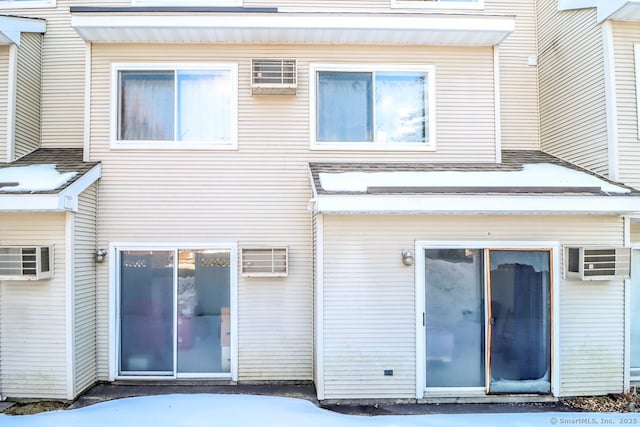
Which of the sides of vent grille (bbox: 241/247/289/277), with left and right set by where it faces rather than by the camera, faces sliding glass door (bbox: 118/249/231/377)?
right

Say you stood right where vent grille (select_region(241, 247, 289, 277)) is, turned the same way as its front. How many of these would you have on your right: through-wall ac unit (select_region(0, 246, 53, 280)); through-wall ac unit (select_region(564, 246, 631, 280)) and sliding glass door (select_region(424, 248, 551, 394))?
1

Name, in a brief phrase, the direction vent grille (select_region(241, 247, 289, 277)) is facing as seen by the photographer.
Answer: facing the viewer

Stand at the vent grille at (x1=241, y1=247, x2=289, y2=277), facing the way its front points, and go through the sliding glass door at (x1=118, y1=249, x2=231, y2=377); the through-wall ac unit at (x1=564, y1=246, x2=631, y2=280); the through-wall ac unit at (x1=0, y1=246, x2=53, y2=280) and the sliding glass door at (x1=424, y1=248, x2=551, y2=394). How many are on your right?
2

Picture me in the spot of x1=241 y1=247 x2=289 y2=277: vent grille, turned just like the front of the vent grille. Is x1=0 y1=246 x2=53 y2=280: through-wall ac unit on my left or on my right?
on my right

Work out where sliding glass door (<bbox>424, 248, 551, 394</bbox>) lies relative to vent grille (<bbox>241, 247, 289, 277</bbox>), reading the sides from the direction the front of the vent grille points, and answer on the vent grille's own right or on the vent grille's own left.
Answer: on the vent grille's own left

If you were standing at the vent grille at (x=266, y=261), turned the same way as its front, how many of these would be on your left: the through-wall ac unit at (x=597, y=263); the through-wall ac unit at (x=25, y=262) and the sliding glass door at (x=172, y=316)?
1

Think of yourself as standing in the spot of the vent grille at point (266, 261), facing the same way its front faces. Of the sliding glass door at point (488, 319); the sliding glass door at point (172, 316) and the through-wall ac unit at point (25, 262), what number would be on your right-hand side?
2
